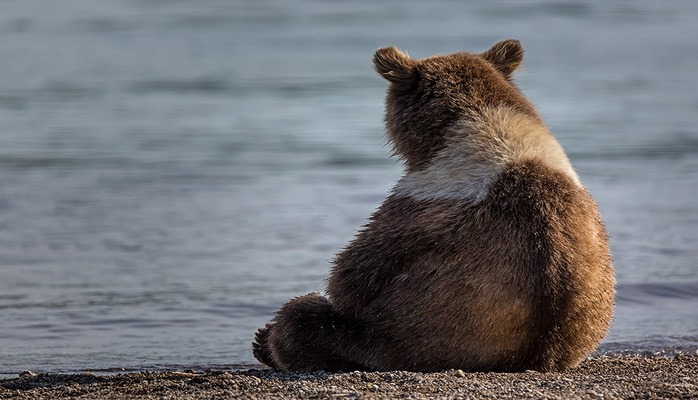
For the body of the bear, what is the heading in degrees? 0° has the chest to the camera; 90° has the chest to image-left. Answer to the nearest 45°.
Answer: approximately 135°
